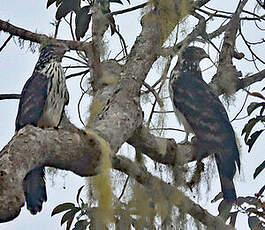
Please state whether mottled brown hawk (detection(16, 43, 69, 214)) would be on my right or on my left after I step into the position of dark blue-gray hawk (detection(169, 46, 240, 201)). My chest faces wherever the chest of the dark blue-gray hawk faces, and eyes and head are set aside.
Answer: on my left

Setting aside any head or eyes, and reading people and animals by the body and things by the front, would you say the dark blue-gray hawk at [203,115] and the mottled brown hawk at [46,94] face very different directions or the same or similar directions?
very different directions

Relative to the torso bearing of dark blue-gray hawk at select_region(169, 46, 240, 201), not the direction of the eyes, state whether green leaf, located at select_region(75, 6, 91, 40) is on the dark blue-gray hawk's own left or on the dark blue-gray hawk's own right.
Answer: on the dark blue-gray hawk's own left

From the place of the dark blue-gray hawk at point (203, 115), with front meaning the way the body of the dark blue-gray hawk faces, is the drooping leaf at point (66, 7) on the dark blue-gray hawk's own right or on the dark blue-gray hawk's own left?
on the dark blue-gray hawk's own left

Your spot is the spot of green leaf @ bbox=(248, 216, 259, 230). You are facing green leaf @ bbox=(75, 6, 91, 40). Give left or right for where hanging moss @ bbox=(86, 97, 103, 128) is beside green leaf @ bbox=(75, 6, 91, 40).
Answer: left
